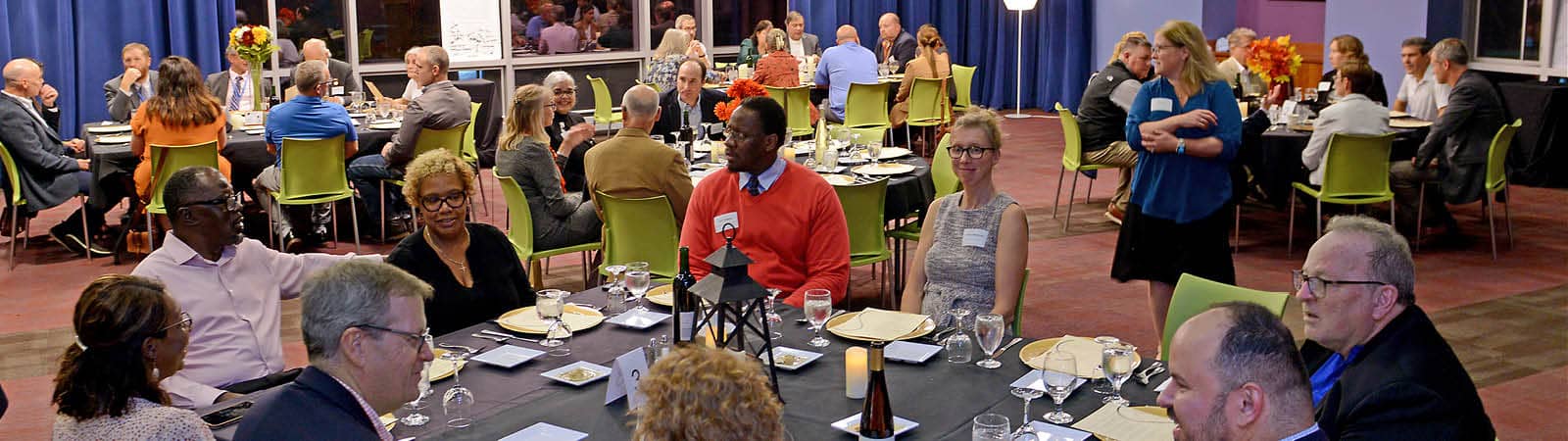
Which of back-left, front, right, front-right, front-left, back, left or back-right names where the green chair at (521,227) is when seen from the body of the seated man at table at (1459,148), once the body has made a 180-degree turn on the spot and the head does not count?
back-right

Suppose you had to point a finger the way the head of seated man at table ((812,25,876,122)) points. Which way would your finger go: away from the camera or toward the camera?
away from the camera

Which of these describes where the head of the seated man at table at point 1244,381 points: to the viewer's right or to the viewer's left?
to the viewer's left

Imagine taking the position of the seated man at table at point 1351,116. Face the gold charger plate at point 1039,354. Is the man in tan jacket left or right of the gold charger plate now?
right

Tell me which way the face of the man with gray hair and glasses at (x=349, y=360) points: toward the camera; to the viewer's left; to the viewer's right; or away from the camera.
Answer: to the viewer's right

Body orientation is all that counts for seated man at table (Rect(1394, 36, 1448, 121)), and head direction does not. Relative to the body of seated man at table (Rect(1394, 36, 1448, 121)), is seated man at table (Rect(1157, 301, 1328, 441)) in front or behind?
in front

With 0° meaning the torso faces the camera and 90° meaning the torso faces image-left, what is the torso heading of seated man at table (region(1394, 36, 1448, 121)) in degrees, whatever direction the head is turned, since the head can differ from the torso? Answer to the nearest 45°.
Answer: approximately 45°

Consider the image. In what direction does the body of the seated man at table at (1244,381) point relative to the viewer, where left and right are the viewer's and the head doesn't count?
facing to the left of the viewer

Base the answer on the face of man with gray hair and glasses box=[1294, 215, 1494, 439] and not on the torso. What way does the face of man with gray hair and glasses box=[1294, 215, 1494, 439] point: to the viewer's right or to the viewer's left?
to the viewer's left

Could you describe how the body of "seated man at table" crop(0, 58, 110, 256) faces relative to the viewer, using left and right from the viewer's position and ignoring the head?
facing to the right of the viewer

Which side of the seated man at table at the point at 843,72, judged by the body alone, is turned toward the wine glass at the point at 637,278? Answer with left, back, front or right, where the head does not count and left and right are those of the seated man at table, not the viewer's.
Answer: back

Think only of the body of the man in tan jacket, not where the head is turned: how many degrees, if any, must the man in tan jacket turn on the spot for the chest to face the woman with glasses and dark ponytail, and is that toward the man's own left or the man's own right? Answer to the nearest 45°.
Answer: approximately 180°

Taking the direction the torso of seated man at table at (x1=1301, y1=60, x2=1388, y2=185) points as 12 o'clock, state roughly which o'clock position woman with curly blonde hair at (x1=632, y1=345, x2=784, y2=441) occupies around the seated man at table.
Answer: The woman with curly blonde hair is roughly at 8 o'clock from the seated man at table.

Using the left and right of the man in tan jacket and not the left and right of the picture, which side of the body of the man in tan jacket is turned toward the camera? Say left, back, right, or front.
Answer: back

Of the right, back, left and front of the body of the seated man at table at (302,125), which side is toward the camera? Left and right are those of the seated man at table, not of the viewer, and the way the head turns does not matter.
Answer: back

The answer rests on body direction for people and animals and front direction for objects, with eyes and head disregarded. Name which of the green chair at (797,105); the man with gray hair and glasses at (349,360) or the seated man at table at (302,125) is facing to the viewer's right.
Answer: the man with gray hair and glasses

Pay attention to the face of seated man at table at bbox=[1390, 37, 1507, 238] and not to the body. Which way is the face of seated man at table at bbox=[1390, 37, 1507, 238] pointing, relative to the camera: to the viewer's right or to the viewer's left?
to the viewer's left
